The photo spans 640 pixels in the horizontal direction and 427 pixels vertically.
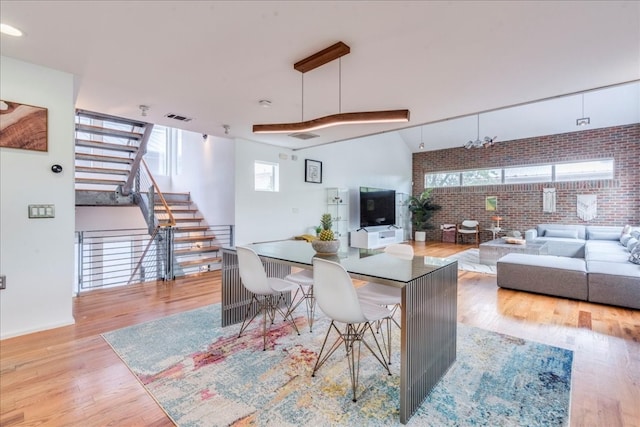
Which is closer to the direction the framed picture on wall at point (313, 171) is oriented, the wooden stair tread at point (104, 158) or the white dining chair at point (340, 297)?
the white dining chair

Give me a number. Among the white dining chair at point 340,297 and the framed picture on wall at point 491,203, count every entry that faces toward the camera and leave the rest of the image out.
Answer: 1

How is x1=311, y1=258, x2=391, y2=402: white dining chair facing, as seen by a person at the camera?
facing away from the viewer and to the right of the viewer

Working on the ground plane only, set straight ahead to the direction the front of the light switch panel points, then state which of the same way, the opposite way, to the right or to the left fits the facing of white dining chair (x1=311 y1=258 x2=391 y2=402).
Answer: to the left

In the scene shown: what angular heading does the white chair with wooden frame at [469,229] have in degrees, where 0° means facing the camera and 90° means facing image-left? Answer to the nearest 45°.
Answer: approximately 0°

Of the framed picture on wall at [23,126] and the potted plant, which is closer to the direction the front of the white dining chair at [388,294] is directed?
the framed picture on wall

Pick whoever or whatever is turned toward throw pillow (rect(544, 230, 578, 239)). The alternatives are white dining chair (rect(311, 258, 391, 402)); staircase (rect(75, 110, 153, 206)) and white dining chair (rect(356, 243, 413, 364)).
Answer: white dining chair (rect(311, 258, 391, 402))

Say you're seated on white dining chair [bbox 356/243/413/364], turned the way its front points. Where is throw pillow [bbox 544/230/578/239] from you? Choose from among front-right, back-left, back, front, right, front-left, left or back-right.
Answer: back

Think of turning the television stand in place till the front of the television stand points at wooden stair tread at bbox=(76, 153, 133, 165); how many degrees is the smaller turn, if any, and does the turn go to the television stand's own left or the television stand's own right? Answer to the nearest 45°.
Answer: approximately 90° to the television stand's own right
